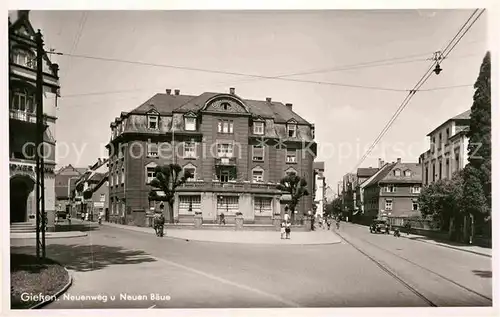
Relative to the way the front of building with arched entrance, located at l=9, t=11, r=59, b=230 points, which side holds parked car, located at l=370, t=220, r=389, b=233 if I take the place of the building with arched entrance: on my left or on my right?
on my left

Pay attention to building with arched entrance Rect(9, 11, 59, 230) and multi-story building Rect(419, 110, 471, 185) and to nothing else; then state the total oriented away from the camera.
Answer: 0

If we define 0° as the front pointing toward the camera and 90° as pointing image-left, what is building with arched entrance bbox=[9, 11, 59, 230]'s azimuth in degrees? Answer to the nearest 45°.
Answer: approximately 315°

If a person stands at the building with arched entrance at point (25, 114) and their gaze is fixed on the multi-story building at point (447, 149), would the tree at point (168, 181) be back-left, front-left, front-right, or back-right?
front-left

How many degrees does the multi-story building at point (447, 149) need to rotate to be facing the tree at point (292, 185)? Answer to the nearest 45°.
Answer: approximately 45° to its right

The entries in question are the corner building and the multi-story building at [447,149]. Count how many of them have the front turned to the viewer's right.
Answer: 0

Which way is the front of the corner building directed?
toward the camera

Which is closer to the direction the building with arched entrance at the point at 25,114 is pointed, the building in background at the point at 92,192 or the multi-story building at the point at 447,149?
the multi-story building

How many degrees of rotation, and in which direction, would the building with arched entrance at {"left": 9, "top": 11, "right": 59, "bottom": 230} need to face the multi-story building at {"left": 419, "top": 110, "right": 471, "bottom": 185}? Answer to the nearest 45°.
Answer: approximately 45° to its left

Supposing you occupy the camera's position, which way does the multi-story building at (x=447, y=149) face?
facing the viewer and to the left of the viewer

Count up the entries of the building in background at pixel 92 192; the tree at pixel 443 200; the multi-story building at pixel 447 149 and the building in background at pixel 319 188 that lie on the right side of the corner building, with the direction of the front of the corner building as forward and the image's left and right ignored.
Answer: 1

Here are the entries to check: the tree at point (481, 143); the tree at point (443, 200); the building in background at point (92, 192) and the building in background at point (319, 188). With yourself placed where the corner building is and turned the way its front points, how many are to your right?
1

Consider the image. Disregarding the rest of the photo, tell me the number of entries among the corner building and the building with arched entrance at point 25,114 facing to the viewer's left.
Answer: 0
